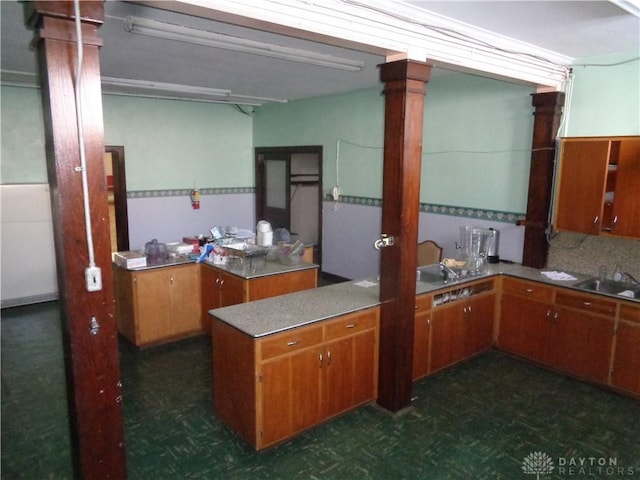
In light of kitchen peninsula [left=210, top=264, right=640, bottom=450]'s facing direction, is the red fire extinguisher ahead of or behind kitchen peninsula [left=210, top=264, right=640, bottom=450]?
behind

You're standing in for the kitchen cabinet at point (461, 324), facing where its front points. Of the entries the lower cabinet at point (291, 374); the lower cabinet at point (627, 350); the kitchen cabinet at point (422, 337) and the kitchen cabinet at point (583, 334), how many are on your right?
2

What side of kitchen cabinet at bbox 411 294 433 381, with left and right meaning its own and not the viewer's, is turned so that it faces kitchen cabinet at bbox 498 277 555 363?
left

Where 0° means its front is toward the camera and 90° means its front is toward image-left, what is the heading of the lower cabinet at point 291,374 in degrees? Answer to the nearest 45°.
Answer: approximately 315°

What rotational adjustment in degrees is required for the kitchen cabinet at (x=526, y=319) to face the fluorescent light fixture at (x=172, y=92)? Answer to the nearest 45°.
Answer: approximately 45° to its right

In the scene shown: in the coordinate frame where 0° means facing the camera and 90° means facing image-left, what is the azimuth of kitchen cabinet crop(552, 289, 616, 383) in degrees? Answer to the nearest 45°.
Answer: approximately 45°
